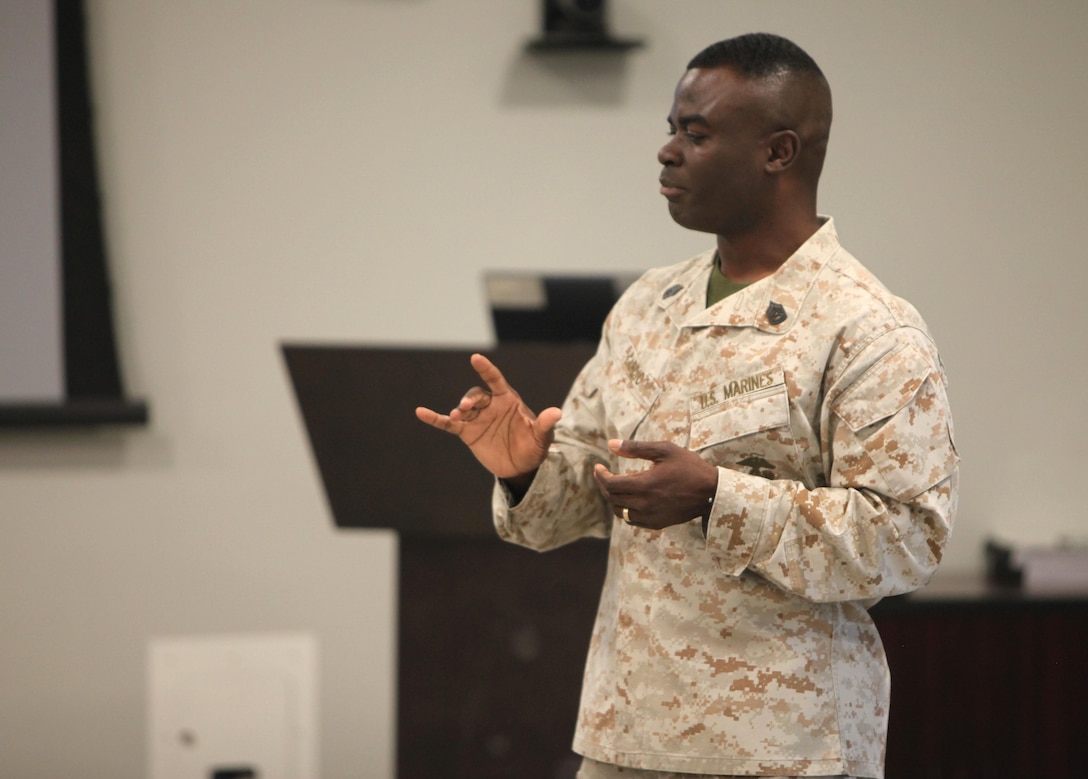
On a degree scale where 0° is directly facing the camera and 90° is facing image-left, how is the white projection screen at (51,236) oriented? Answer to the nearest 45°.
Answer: approximately 0°

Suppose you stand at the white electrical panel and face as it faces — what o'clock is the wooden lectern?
The wooden lectern is roughly at 11 o'clock from the white electrical panel.

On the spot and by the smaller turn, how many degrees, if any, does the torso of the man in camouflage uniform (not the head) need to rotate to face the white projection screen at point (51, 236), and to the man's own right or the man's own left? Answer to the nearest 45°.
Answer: approximately 90° to the man's own right

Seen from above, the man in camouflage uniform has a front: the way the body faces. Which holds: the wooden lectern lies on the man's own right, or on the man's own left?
on the man's own right

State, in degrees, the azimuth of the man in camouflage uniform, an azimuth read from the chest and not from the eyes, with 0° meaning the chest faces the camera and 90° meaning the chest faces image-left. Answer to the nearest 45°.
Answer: approximately 45°

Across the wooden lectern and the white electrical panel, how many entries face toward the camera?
2

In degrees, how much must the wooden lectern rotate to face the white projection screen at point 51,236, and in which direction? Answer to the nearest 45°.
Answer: approximately 135° to its right

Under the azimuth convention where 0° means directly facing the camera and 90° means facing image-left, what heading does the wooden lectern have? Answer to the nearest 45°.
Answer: approximately 0°
